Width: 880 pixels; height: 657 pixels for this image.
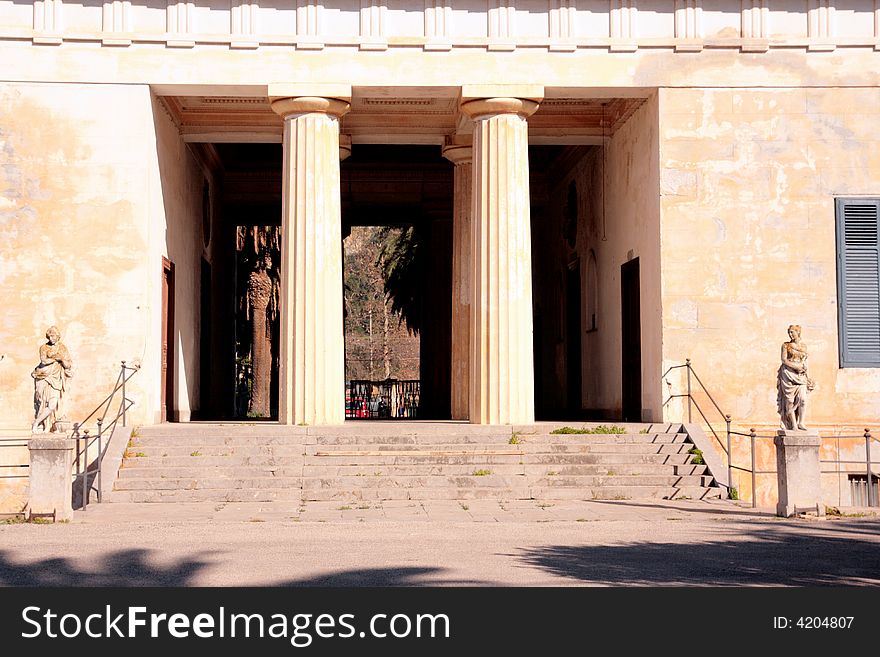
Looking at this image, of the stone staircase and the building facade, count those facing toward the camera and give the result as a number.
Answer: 2

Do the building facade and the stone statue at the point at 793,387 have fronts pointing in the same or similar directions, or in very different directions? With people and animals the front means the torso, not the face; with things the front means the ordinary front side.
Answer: same or similar directions

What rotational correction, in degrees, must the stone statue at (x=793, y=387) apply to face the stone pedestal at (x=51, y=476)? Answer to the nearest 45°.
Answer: approximately 45° to its right

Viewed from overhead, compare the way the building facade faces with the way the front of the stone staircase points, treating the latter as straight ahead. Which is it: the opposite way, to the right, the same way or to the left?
the same way

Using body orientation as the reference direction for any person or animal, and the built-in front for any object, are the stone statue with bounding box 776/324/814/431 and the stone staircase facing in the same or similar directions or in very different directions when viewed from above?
same or similar directions

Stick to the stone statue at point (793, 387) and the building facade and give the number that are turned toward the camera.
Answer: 2

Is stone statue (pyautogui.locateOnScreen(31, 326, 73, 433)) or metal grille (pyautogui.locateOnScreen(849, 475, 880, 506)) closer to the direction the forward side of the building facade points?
the stone statue

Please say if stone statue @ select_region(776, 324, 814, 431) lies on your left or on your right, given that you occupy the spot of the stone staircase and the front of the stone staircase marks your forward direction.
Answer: on your left

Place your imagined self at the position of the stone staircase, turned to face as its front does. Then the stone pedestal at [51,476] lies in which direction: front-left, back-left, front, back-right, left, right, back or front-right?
front-right

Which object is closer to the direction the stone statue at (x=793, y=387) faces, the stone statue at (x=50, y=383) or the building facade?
the stone statue

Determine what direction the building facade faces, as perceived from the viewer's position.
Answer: facing the viewer

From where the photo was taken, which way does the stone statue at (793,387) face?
toward the camera
